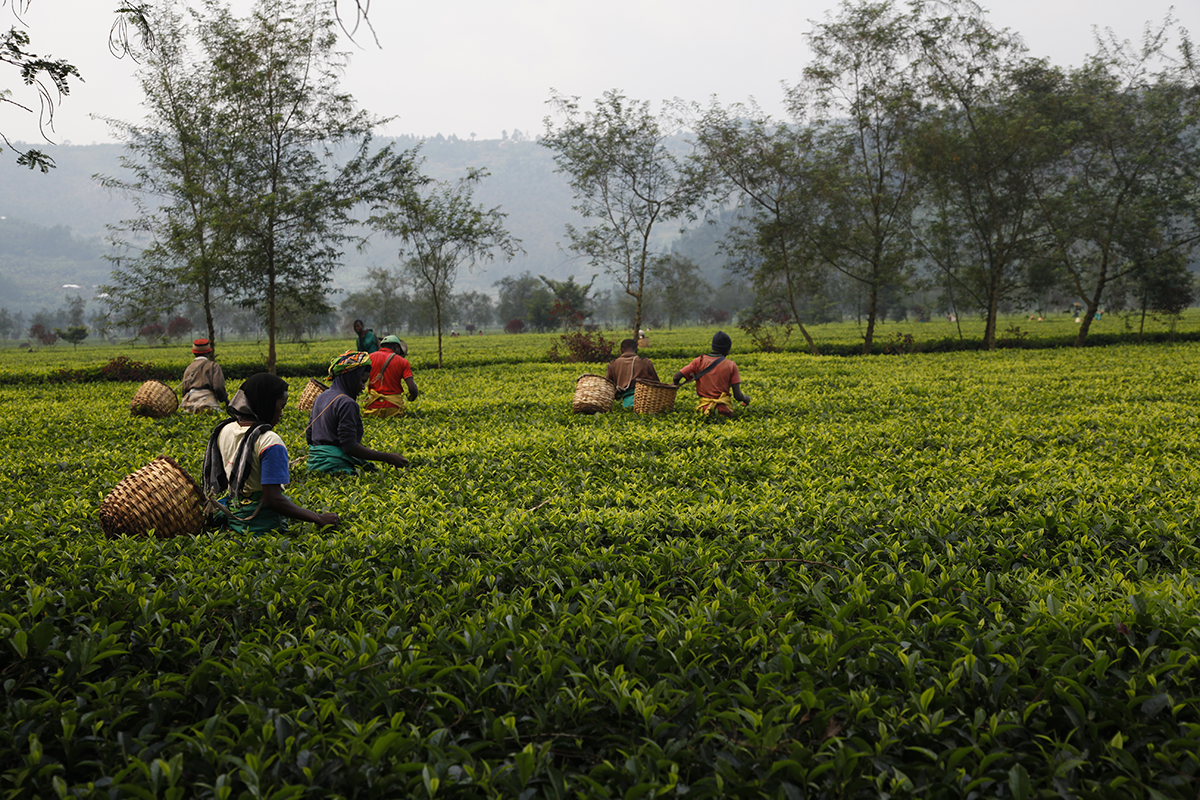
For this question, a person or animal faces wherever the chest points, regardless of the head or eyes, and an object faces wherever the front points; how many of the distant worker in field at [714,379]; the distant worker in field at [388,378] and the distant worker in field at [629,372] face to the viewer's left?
0

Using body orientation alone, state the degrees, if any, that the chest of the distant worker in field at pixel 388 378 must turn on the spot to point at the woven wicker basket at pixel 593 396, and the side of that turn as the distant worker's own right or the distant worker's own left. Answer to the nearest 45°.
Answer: approximately 45° to the distant worker's own right

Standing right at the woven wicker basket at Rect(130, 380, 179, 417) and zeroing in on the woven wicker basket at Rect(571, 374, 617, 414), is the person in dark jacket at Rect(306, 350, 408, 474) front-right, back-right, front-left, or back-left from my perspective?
front-right

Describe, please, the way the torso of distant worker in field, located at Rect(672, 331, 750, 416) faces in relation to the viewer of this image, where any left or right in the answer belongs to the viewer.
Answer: facing away from the viewer and to the right of the viewer

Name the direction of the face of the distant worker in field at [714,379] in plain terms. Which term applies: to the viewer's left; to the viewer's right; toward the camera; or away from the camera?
away from the camera

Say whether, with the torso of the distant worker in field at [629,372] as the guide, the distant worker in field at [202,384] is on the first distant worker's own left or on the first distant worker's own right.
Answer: on the first distant worker's own left

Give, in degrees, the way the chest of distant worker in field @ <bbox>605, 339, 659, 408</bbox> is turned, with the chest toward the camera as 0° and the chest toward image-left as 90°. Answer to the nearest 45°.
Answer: approximately 180°

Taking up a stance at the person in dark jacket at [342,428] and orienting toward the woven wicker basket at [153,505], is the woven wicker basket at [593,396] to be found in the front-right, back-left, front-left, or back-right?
back-left

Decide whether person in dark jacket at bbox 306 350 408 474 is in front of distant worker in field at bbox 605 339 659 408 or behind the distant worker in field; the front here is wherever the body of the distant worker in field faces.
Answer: behind

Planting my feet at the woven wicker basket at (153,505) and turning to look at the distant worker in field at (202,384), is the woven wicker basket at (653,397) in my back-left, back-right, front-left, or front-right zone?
front-right

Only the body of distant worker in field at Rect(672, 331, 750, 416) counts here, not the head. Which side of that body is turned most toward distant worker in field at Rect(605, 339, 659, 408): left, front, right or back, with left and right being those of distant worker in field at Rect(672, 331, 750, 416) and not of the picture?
left

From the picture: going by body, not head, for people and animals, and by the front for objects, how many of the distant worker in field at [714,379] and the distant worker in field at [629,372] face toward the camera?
0

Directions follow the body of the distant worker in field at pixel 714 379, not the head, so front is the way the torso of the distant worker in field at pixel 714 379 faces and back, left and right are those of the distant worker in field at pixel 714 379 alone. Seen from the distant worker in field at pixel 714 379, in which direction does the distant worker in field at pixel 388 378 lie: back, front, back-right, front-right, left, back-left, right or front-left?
back-left
